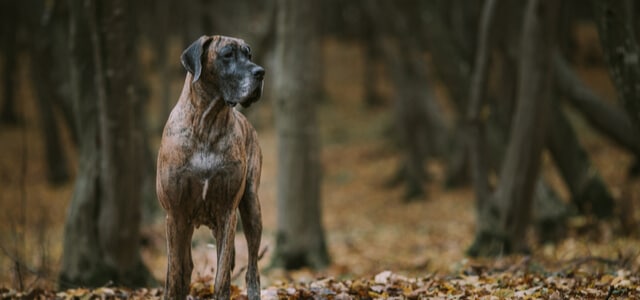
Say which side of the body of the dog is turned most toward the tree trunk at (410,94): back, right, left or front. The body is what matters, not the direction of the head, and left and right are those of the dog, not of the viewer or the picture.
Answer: back

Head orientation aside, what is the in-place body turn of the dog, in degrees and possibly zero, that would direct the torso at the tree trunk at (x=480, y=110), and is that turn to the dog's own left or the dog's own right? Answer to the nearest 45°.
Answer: approximately 135° to the dog's own left

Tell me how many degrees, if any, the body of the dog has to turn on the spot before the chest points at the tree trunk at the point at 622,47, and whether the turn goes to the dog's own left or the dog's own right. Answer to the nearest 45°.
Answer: approximately 135° to the dog's own left

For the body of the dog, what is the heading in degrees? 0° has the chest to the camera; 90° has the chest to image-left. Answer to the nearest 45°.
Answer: approximately 0°

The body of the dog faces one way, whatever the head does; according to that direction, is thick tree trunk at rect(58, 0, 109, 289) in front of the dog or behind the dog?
behind

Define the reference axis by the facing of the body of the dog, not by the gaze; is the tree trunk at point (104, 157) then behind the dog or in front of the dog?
behind

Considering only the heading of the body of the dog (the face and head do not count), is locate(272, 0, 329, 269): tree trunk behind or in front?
behind

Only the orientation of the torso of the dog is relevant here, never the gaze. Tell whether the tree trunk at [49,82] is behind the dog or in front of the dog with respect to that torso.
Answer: behind

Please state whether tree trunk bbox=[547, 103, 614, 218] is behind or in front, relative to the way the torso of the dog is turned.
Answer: behind
